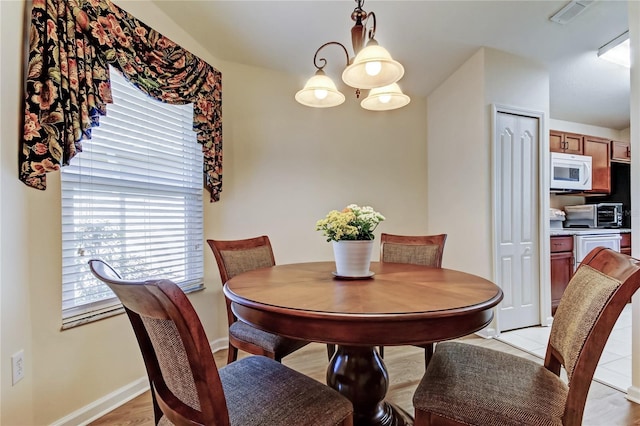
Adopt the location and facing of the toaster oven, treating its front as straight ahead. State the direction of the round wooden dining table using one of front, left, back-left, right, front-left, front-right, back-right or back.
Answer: front-right

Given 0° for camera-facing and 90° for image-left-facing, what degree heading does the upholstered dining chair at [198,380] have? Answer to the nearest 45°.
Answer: approximately 225°

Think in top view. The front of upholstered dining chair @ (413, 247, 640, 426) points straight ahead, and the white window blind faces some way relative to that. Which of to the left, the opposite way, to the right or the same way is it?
the opposite way

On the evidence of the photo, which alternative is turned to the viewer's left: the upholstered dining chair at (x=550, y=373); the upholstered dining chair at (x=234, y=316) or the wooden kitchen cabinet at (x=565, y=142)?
the upholstered dining chair at (x=550, y=373)

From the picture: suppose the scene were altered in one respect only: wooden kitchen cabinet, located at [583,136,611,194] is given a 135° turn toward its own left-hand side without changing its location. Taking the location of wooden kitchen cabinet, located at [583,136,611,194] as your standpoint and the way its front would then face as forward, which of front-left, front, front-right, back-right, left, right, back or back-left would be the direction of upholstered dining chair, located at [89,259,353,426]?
back

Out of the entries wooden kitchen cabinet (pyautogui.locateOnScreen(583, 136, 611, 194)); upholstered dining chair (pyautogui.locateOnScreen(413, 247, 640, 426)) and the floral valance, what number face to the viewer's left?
1

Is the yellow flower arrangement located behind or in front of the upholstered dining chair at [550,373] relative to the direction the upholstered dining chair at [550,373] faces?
in front

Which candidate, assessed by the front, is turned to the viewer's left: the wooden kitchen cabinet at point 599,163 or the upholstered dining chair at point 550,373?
the upholstered dining chair

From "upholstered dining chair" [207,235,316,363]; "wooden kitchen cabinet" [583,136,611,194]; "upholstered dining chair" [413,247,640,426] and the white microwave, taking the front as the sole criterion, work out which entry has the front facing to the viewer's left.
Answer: "upholstered dining chair" [413,247,640,426]

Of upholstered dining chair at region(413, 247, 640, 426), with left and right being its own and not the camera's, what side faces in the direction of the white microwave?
right

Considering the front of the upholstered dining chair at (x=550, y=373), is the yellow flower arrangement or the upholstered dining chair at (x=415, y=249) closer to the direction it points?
the yellow flower arrangement

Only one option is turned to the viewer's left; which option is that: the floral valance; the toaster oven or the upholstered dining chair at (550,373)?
the upholstered dining chair

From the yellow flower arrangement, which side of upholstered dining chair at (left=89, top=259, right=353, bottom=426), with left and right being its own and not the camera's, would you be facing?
front

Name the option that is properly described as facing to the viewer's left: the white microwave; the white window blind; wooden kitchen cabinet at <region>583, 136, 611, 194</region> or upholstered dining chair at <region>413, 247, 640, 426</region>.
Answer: the upholstered dining chair

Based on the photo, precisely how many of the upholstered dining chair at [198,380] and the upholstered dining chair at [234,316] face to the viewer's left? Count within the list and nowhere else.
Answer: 0

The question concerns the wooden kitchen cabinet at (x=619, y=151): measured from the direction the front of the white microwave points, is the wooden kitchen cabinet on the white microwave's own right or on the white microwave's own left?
on the white microwave's own left
